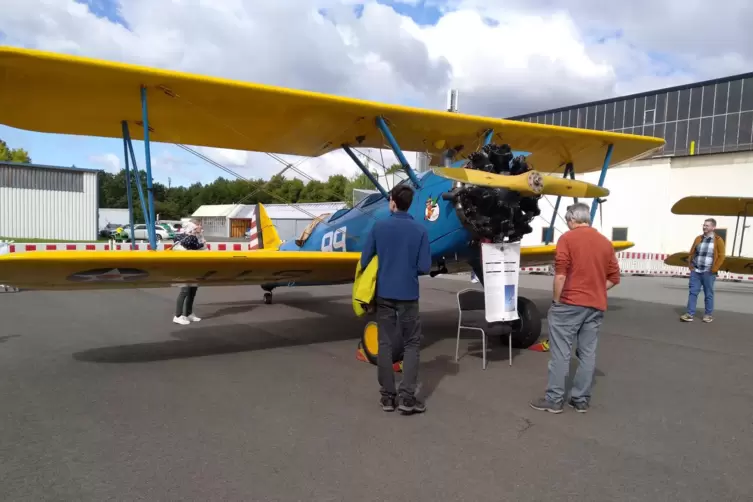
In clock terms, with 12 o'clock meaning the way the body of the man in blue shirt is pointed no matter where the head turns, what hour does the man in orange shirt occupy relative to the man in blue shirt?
The man in orange shirt is roughly at 3 o'clock from the man in blue shirt.

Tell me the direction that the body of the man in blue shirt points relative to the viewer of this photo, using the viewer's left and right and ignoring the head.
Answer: facing away from the viewer

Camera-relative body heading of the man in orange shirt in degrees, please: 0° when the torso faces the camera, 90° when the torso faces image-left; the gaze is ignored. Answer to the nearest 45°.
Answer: approximately 135°

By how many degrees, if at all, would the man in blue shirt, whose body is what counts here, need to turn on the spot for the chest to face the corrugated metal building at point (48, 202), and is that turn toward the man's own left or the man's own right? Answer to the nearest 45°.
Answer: approximately 45° to the man's own left

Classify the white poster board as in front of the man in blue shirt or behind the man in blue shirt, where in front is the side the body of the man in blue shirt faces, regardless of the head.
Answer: in front

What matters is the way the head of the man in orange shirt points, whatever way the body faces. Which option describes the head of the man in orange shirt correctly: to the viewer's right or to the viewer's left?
to the viewer's left

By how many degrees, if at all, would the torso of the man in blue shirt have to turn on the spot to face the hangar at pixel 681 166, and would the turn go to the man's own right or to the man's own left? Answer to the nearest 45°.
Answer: approximately 45° to the man's own right

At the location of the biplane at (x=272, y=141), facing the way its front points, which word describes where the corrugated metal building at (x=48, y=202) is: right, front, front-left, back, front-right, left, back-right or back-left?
back

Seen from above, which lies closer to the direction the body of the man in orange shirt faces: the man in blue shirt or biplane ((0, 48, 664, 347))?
the biplane

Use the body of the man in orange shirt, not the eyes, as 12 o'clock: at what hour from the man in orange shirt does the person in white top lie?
The person in white top is roughly at 11 o'clock from the man in orange shirt.

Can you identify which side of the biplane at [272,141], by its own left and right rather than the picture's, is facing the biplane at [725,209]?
left

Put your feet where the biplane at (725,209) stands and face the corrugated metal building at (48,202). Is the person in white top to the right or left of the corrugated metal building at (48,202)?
left

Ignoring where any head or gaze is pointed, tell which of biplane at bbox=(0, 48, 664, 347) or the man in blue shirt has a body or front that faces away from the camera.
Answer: the man in blue shirt

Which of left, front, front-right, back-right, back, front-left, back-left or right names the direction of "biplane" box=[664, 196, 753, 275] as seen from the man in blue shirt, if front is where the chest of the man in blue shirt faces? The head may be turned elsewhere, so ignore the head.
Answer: front-right

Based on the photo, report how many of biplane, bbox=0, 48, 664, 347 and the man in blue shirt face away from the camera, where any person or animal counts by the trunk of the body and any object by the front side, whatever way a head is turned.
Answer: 1

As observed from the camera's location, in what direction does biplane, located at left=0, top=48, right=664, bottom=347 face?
facing the viewer and to the right of the viewer
